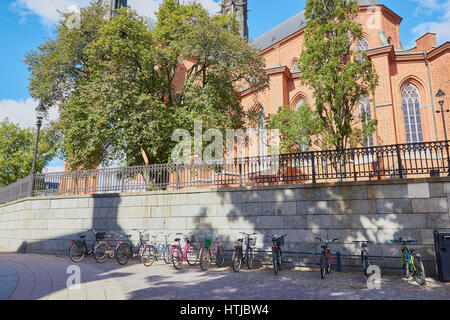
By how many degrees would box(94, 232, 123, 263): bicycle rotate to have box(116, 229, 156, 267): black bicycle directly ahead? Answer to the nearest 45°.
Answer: approximately 90° to its right

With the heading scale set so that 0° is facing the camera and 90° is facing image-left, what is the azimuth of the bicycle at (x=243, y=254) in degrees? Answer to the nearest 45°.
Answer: approximately 225°

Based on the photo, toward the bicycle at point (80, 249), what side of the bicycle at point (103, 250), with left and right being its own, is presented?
left

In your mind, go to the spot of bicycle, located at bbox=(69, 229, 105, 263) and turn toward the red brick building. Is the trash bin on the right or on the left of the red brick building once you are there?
right

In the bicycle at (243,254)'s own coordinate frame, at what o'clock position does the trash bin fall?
The trash bin is roughly at 2 o'clock from the bicycle.
